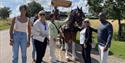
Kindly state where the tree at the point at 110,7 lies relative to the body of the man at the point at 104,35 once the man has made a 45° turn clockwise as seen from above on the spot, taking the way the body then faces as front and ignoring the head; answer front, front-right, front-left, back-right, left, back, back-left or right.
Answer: right

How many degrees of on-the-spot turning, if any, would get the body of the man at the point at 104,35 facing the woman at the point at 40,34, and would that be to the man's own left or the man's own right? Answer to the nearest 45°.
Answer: approximately 45° to the man's own right

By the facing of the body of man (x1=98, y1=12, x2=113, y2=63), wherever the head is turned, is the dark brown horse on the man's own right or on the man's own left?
on the man's own right

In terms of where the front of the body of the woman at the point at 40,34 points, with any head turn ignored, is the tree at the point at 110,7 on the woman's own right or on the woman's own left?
on the woman's own left

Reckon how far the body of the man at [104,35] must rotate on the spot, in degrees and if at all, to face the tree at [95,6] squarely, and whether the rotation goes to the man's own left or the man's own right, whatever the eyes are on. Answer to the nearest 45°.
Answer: approximately 135° to the man's own right

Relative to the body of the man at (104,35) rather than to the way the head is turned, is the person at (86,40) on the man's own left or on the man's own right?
on the man's own right

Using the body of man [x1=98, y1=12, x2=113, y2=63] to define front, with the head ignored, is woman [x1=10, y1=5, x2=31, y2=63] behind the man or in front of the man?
in front

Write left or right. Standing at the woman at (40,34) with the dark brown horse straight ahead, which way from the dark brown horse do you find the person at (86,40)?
right

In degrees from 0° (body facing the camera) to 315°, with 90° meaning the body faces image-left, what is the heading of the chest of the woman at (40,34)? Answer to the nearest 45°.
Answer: approximately 315°

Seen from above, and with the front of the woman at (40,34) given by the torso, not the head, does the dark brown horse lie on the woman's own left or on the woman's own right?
on the woman's own left
